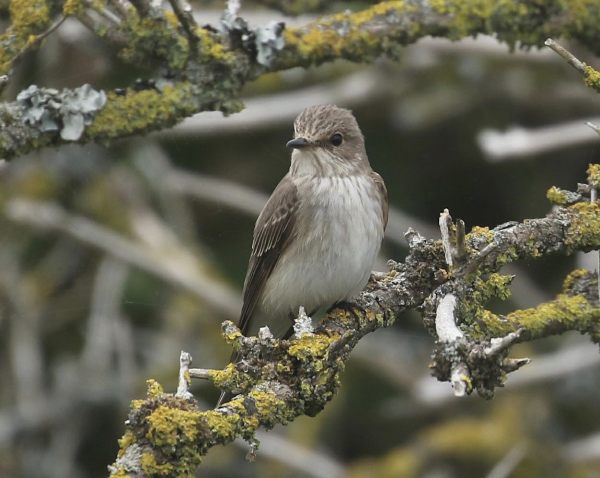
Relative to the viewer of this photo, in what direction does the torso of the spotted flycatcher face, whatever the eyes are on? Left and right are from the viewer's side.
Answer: facing the viewer and to the right of the viewer

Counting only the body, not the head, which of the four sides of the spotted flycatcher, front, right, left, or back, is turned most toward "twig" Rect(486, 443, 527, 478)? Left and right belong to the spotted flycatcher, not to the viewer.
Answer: left
